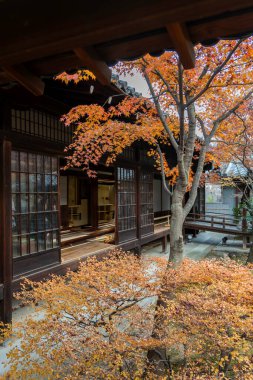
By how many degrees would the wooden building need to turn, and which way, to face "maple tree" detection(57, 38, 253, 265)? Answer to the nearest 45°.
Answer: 0° — it already faces it

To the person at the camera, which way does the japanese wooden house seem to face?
facing the viewer and to the right of the viewer
